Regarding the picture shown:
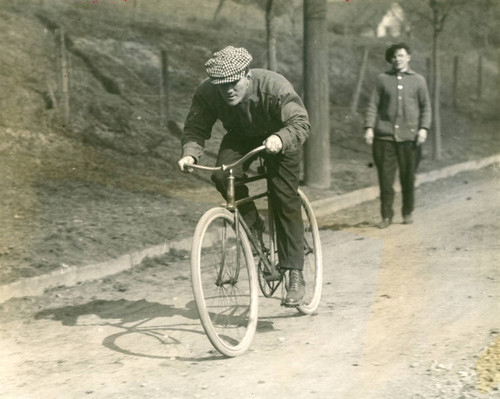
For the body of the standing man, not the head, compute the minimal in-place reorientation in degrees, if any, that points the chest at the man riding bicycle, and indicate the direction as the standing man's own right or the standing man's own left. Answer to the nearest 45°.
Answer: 0° — they already face them

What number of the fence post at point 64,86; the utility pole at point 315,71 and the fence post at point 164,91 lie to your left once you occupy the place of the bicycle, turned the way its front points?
0

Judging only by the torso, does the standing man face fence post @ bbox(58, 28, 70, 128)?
no

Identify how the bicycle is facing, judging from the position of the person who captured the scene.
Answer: facing the viewer and to the left of the viewer

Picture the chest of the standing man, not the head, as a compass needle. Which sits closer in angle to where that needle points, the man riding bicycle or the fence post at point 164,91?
the man riding bicycle

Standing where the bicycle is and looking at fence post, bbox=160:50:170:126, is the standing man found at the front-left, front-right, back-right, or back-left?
front-right

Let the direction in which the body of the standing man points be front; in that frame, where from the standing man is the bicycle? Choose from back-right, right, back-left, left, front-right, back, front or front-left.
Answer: front

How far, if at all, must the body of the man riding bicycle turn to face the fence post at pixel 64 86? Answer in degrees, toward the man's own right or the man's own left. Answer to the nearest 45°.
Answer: approximately 135° to the man's own right

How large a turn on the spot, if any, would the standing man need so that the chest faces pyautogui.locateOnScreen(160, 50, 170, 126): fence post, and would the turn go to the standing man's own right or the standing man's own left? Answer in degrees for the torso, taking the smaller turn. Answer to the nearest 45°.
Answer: approximately 135° to the standing man's own right

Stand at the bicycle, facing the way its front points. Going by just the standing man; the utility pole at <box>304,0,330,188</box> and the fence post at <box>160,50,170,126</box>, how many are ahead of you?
0

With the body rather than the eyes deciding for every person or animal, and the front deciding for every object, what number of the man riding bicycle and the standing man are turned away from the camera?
0

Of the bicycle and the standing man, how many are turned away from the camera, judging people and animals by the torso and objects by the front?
0

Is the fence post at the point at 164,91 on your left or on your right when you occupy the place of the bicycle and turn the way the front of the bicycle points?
on your right

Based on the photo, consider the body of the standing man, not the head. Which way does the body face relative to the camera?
toward the camera

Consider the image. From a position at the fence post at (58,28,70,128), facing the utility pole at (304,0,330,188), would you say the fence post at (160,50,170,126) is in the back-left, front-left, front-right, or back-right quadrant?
front-left

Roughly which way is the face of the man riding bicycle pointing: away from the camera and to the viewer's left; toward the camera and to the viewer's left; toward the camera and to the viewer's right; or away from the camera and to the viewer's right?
toward the camera and to the viewer's left

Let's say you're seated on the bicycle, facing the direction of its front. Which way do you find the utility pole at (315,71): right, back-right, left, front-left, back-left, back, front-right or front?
back-right

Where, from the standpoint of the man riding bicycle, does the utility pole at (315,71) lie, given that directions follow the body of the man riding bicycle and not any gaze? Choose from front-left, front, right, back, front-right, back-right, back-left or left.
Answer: back-right
